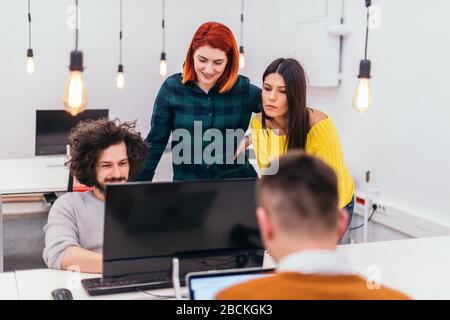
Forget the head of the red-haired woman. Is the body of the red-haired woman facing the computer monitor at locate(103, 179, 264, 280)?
yes

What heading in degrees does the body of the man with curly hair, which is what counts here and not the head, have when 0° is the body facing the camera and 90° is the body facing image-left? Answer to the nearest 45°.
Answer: approximately 315°

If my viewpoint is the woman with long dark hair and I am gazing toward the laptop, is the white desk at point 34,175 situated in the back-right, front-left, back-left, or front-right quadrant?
back-right

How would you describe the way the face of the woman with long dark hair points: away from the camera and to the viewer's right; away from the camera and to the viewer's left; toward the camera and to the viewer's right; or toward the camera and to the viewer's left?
toward the camera and to the viewer's left

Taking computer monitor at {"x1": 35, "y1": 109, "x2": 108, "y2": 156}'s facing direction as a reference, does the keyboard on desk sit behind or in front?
in front

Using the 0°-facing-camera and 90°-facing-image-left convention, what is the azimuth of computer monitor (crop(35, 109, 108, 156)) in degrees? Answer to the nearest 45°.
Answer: approximately 0°
